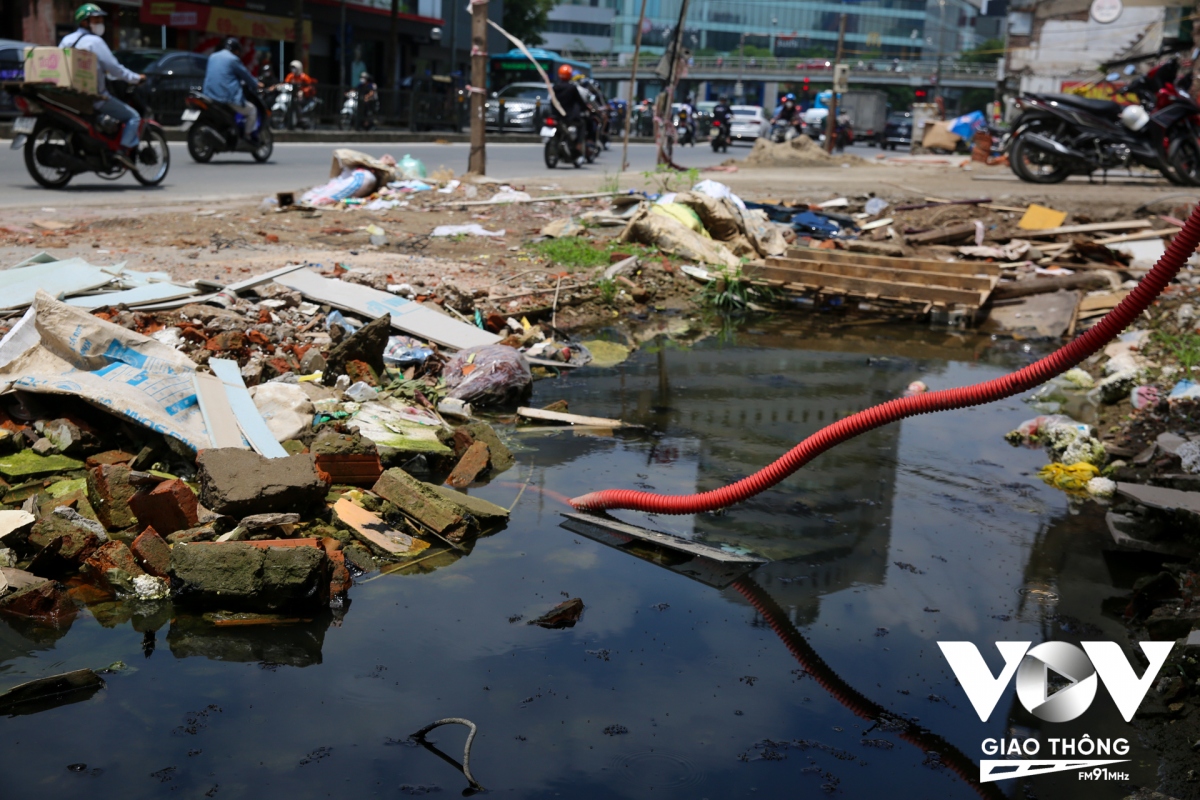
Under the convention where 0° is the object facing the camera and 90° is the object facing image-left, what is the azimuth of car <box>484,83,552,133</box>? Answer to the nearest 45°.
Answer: approximately 45°

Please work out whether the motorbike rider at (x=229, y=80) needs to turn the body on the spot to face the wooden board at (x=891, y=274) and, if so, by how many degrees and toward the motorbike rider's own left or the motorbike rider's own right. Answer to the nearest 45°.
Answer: approximately 90° to the motorbike rider's own right

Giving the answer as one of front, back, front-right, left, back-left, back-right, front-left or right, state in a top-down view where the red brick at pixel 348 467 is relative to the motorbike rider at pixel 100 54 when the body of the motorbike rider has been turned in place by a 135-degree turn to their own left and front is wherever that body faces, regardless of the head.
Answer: back-left

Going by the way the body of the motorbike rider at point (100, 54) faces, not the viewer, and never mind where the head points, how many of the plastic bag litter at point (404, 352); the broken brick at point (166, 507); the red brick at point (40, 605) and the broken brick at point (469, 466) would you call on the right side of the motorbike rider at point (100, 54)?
4

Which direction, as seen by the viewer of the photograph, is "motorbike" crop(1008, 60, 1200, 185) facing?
facing to the right of the viewer

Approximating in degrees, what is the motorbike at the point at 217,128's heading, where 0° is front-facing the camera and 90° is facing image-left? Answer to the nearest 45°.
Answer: approximately 225°

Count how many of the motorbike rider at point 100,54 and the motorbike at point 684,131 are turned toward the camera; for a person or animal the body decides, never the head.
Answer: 1

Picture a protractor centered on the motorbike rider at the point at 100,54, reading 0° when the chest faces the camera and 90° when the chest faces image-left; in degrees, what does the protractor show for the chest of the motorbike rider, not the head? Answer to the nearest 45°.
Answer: approximately 270°

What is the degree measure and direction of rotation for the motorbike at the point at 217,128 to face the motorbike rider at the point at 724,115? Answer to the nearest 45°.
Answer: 0° — it already faces them

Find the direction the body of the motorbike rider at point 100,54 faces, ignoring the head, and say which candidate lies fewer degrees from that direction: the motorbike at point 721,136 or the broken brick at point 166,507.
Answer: the motorbike
